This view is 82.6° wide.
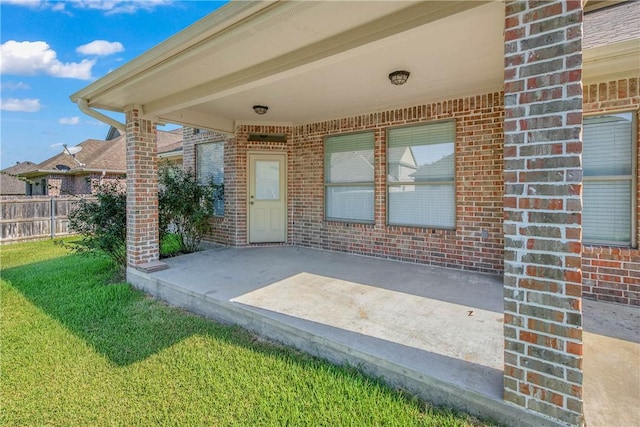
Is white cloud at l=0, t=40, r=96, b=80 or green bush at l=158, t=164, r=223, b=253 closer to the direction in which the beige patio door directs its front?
the green bush

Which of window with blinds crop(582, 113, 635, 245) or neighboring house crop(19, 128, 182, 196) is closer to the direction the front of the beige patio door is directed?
the window with blinds

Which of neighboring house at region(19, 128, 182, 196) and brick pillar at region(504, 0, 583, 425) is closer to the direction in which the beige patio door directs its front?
the brick pillar

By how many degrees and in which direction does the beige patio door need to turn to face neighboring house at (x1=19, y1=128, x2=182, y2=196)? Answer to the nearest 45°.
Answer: approximately 135° to its right

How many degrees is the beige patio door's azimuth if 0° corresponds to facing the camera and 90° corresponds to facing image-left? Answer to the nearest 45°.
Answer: approximately 0°

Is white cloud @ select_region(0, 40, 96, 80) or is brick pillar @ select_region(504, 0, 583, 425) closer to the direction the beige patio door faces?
the brick pillar

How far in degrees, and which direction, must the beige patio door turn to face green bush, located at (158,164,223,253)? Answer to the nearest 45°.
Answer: approximately 90° to its right

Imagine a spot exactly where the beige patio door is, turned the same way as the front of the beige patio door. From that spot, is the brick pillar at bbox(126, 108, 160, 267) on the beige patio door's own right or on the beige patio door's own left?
on the beige patio door's own right
